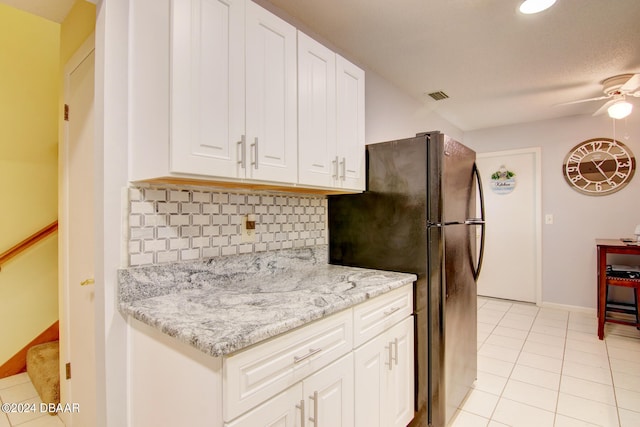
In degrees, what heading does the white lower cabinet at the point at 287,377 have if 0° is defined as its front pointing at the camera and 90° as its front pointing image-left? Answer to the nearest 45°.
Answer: approximately 315°

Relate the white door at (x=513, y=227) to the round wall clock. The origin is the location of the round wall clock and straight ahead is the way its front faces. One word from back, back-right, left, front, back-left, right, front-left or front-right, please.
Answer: right

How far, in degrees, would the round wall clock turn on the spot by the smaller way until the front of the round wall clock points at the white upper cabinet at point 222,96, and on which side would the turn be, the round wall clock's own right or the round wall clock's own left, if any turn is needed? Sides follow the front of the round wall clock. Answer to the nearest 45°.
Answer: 0° — it already faces it

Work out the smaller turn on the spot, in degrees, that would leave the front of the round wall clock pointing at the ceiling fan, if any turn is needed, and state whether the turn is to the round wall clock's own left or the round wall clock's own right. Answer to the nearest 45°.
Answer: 0° — it already faces it

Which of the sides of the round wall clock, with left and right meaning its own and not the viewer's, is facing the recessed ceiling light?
front

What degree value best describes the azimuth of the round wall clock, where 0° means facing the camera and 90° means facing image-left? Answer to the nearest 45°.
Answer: approximately 0°

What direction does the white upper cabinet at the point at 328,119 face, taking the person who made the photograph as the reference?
facing the viewer and to the right of the viewer

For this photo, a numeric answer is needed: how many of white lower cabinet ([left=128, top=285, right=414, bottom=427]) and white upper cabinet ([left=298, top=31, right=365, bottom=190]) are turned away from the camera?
0

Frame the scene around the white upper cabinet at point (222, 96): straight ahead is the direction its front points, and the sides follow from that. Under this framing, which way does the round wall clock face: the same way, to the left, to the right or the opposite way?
to the right
